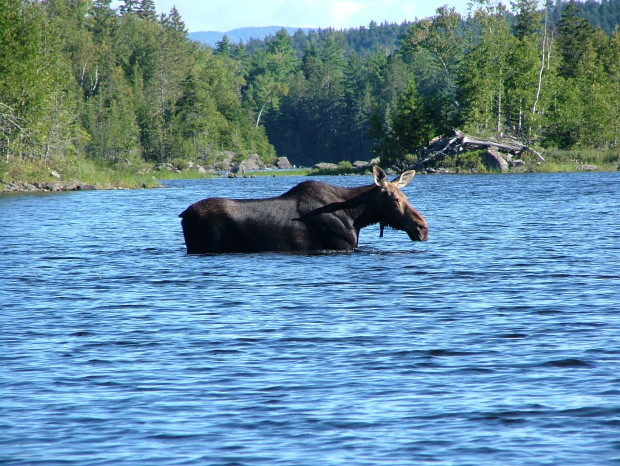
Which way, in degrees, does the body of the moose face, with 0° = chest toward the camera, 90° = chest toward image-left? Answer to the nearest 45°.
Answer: approximately 270°
